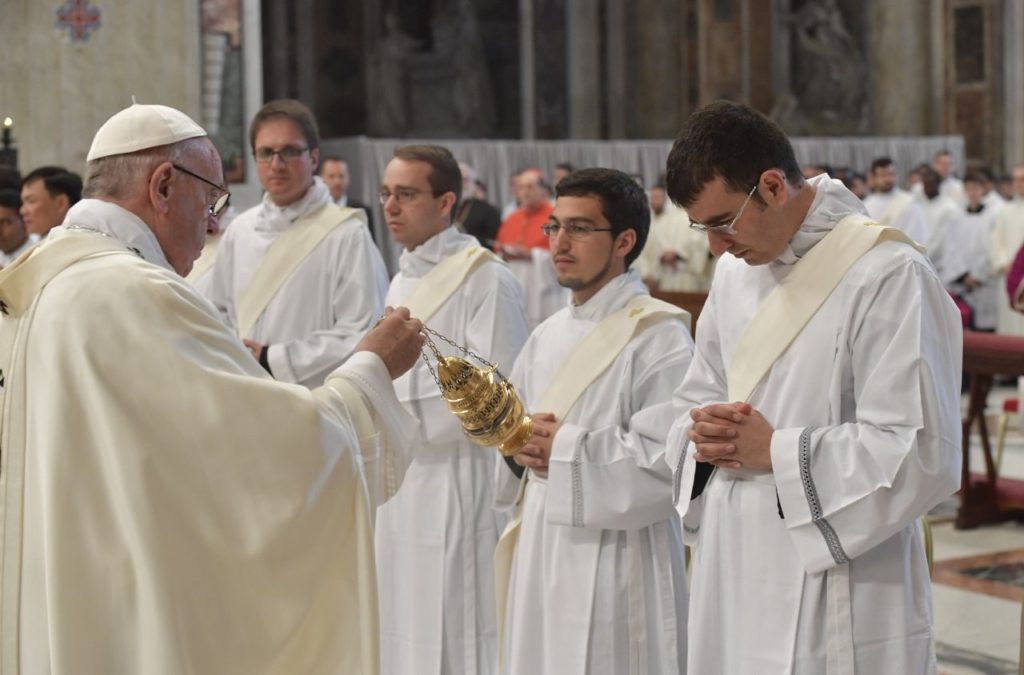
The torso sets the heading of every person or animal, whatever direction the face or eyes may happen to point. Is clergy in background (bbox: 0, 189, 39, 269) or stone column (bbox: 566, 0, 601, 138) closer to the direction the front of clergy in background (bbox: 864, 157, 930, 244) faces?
the clergy in background

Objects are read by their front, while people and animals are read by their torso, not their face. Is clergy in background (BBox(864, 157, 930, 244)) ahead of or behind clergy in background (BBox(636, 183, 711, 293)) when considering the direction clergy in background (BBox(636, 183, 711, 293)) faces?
behind

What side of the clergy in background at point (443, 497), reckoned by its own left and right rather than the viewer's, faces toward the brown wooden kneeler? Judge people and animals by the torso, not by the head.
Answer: back

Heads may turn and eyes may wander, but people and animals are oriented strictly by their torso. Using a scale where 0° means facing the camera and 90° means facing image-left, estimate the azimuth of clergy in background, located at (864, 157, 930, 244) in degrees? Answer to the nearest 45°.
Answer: approximately 45°

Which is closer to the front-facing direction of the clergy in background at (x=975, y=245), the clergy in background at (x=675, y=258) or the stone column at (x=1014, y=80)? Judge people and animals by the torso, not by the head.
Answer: the clergy in background

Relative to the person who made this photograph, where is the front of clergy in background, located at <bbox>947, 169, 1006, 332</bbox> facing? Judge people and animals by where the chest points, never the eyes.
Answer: facing the viewer and to the left of the viewer

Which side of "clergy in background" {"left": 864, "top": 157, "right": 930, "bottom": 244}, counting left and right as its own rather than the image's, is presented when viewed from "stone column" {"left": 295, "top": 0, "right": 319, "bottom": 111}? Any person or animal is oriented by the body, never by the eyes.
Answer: right

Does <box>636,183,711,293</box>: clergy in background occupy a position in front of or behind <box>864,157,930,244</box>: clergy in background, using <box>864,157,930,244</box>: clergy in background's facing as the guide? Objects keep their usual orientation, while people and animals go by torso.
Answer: in front
